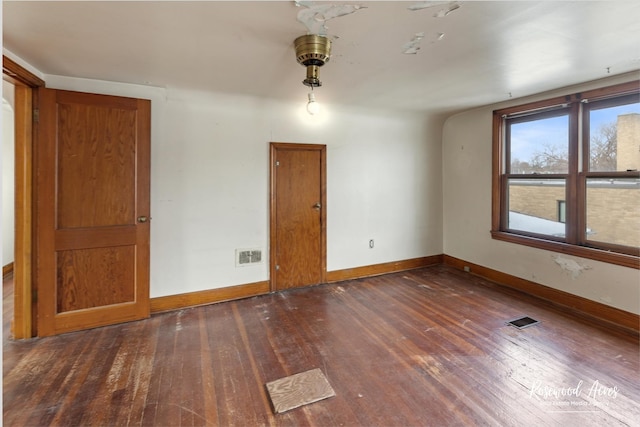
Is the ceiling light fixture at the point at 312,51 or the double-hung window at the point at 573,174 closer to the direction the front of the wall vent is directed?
the ceiling light fixture

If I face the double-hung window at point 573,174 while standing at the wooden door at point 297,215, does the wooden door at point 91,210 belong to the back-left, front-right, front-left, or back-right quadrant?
back-right

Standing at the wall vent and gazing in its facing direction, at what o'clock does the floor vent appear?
The floor vent is roughly at 10 o'clock from the wall vent.

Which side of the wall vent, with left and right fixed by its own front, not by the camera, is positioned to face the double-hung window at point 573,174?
left

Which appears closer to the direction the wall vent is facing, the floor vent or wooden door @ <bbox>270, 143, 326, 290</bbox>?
the floor vent

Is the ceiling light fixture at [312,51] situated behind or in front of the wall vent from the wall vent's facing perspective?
in front

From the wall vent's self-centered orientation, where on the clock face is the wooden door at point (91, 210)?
The wooden door is roughly at 2 o'clock from the wall vent.

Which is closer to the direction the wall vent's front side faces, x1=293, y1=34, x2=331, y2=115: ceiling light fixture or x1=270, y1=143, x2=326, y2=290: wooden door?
the ceiling light fixture

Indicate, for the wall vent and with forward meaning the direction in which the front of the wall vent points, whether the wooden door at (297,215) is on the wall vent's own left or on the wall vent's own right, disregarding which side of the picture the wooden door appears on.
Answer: on the wall vent's own left

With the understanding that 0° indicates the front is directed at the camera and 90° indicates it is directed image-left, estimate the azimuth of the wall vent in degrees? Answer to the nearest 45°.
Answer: approximately 0°
